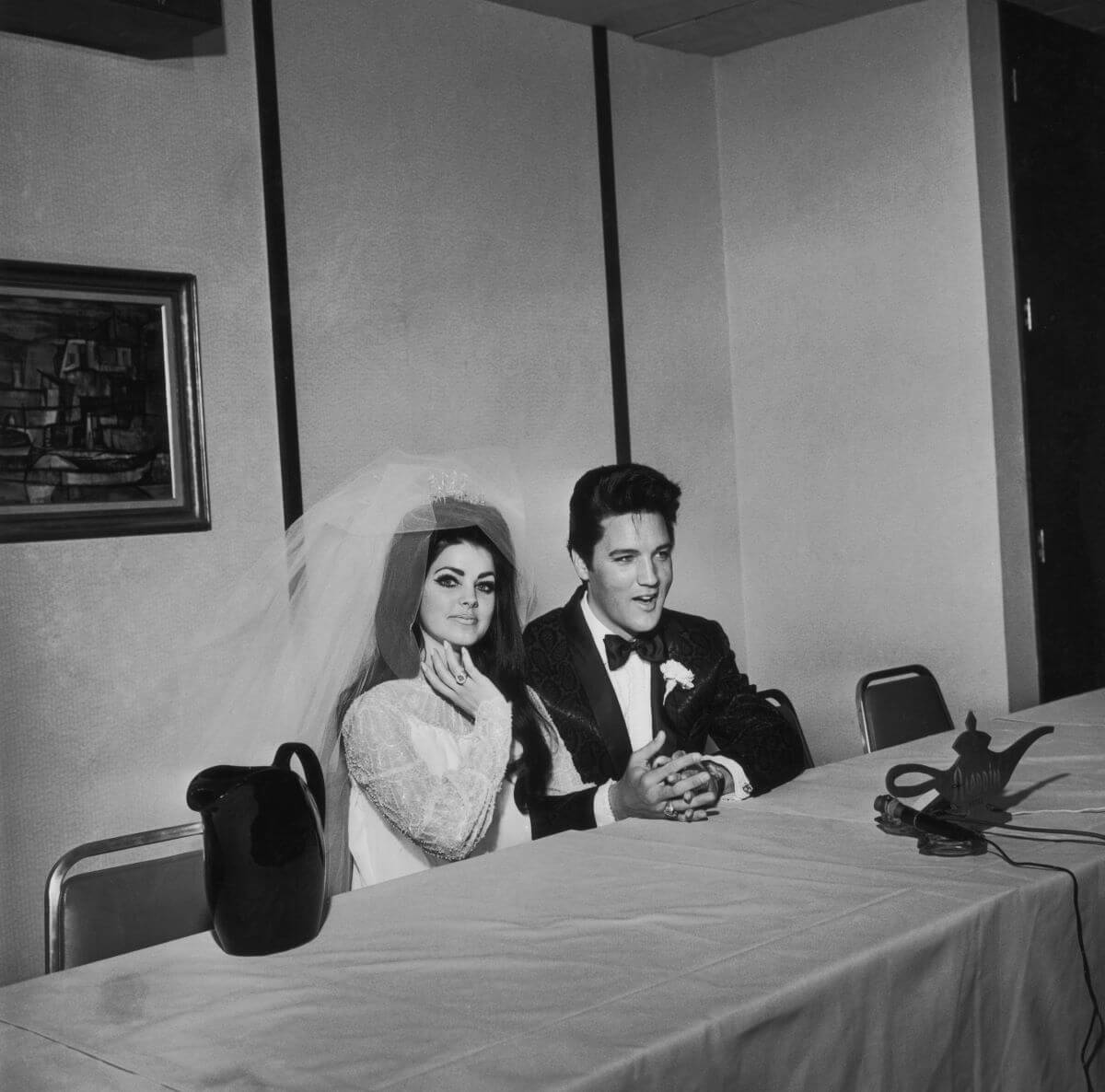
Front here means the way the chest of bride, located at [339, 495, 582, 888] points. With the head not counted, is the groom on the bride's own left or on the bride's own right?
on the bride's own left

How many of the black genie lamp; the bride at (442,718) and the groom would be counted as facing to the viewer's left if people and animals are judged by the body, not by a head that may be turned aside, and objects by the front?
0

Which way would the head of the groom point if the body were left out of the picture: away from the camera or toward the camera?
toward the camera

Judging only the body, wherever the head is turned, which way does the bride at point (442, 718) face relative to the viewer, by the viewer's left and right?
facing the viewer and to the right of the viewer

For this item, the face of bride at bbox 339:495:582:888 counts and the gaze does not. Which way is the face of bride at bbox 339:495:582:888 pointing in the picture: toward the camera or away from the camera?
toward the camera

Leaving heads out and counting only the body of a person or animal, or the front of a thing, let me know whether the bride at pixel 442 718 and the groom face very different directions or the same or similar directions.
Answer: same or similar directions

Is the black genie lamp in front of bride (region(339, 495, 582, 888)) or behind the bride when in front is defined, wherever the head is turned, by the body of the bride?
in front

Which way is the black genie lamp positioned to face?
to the viewer's right
